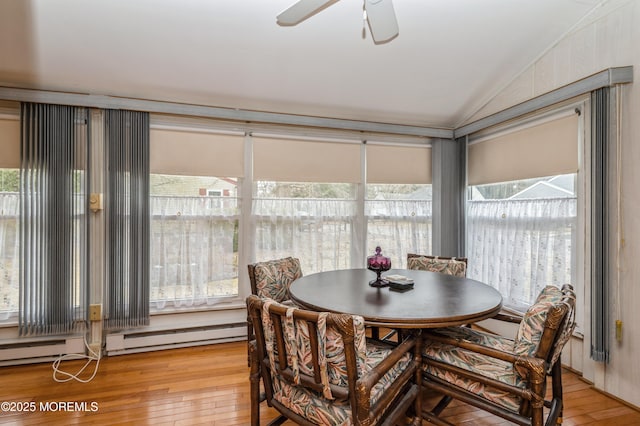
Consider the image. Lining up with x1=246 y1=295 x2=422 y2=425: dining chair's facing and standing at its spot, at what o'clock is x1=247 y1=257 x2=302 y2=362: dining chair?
x1=247 y1=257 x2=302 y2=362: dining chair is roughly at 10 o'clock from x1=246 y1=295 x2=422 y2=425: dining chair.

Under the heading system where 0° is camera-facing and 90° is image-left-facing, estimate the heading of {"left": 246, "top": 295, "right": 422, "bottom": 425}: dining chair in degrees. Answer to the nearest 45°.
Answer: approximately 225°

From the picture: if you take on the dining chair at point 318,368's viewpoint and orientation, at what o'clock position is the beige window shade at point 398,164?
The beige window shade is roughly at 11 o'clock from the dining chair.

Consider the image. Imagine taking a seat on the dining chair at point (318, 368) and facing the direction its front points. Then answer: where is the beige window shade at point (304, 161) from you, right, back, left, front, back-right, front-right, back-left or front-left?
front-left

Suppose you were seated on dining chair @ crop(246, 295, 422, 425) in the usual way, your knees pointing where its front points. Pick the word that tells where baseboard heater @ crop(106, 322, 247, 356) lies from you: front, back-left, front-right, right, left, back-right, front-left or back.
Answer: left

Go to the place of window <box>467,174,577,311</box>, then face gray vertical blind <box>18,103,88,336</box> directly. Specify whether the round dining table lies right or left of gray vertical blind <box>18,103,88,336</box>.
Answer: left

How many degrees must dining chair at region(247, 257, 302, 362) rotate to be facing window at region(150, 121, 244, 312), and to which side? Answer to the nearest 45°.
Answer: approximately 180°

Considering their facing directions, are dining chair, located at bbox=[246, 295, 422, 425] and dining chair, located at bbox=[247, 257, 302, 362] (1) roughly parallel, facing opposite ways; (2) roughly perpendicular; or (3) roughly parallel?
roughly perpendicular

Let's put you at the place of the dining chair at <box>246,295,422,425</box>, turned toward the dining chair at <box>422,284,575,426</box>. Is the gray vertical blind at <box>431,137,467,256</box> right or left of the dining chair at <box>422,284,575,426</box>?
left

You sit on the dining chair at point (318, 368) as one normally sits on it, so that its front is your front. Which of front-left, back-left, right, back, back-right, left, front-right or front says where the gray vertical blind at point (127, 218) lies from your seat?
left

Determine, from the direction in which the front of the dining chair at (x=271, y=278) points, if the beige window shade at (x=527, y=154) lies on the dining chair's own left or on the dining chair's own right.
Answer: on the dining chair's own left

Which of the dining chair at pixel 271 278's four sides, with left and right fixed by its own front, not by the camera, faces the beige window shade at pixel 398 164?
left

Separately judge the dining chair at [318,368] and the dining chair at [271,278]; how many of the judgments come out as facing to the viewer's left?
0

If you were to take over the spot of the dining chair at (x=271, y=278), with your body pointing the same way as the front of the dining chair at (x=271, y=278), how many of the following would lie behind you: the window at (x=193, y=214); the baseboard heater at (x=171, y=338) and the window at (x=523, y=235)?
2

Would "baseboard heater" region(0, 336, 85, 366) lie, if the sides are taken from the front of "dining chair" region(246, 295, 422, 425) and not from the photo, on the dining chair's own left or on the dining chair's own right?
on the dining chair's own left

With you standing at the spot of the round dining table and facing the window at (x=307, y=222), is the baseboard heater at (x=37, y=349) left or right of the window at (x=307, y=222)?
left

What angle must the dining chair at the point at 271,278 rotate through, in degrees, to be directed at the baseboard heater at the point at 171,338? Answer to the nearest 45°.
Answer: approximately 180°
